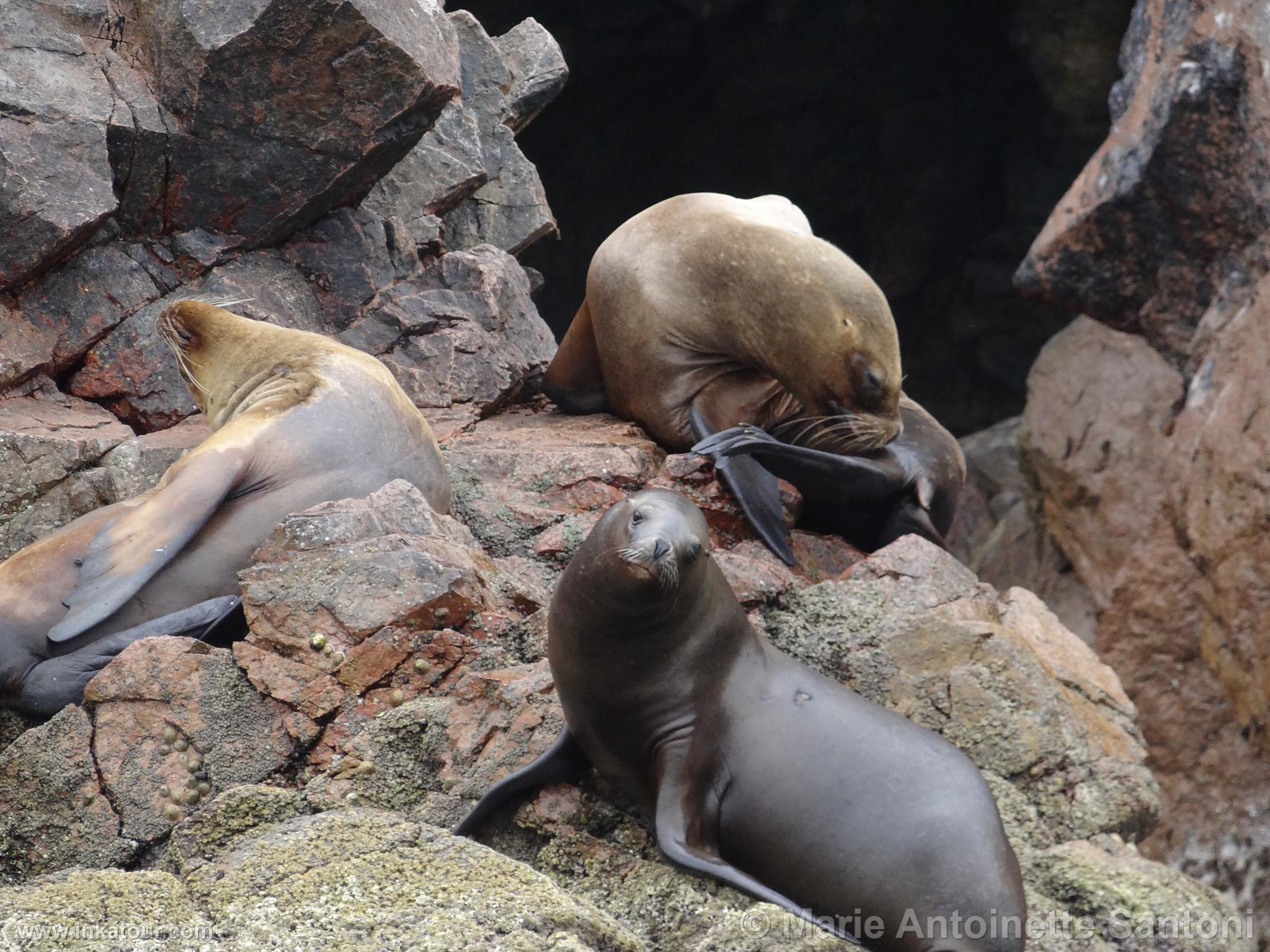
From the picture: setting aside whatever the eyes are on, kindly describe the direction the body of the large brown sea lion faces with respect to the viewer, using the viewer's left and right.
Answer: facing the viewer and to the right of the viewer

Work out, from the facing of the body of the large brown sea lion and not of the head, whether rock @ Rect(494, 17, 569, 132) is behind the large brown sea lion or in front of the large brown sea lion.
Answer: behind

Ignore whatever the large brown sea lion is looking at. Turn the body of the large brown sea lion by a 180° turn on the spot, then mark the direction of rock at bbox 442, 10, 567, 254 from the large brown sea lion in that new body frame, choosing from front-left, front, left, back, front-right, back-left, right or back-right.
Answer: front

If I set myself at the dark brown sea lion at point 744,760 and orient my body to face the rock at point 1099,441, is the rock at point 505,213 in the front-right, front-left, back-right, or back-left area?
front-left

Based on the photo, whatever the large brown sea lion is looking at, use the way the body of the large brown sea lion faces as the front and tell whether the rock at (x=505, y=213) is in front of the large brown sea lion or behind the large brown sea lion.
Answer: behind

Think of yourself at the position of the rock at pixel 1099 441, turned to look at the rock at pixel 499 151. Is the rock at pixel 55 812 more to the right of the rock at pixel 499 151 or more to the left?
left
